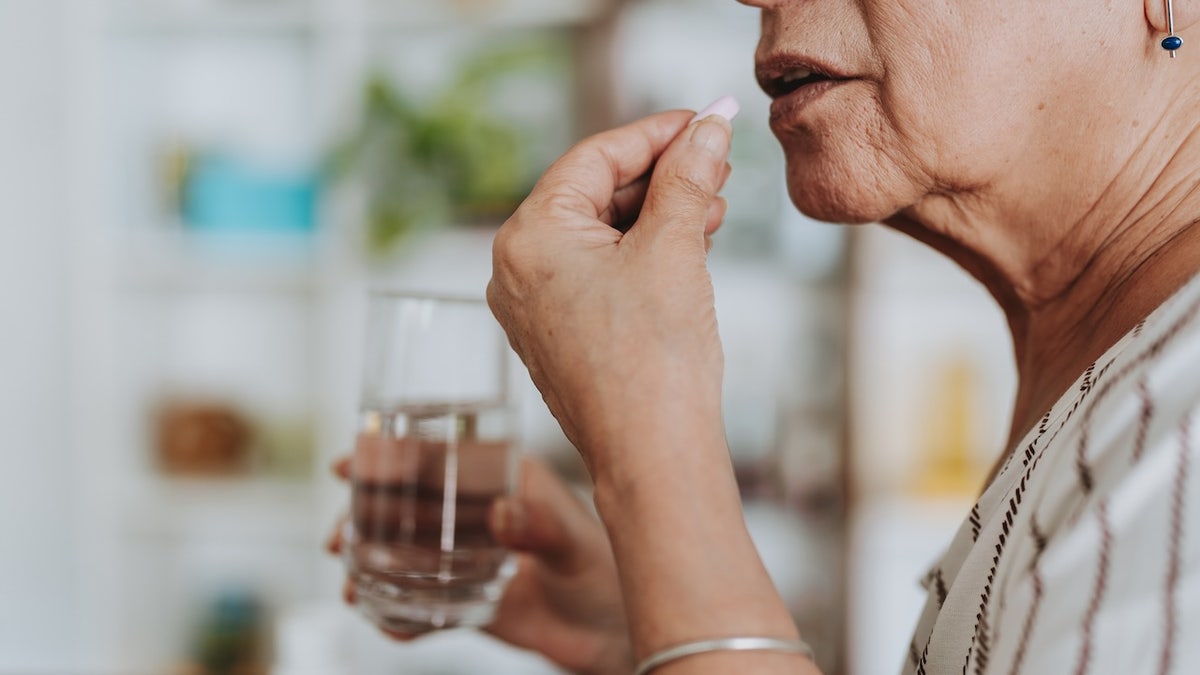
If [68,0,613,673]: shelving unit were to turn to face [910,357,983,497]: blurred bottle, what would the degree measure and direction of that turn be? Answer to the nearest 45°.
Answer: approximately 45° to its left

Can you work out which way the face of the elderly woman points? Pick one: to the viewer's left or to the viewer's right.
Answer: to the viewer's left

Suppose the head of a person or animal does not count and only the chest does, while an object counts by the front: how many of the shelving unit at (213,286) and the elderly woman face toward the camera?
1

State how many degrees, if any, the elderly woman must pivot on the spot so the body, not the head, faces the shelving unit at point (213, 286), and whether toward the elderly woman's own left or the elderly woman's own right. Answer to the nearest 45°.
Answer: approximately 45° to the elderly woman's own right

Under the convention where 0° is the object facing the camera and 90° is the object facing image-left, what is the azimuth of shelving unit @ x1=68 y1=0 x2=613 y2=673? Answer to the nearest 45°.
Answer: approximately 0°

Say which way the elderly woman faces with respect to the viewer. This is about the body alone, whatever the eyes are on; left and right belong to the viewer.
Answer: facing to the left of the viewer

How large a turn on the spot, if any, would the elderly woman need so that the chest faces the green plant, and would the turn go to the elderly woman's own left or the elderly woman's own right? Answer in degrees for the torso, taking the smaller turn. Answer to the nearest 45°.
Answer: approximately 45° to the elderly woman's own right
